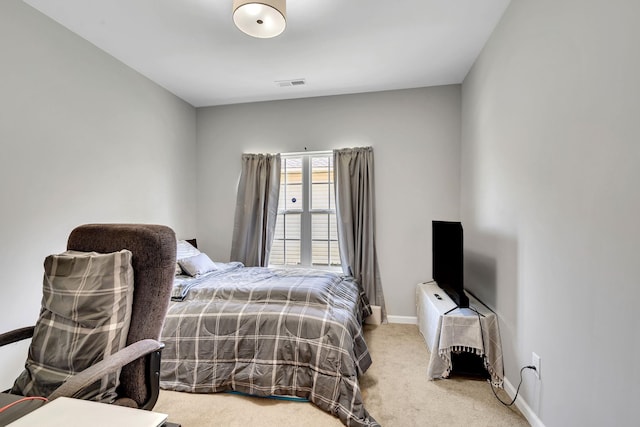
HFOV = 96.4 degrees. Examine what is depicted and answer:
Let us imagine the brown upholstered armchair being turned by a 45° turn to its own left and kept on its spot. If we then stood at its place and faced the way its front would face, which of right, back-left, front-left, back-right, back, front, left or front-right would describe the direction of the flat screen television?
left

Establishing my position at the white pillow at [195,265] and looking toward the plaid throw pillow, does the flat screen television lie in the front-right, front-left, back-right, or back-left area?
front-left

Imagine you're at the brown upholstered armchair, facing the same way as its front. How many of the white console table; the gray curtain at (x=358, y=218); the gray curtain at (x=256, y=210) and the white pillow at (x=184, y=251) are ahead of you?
0

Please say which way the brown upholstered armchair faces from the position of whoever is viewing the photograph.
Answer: facing the viewer and to the left of the viewer

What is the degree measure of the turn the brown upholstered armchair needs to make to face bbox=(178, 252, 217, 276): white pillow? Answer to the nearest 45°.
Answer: approximately 180°

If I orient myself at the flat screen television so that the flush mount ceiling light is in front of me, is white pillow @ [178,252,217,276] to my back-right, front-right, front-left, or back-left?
front-right

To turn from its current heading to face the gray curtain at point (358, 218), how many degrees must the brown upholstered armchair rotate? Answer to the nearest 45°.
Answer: approximately 135° to its left
